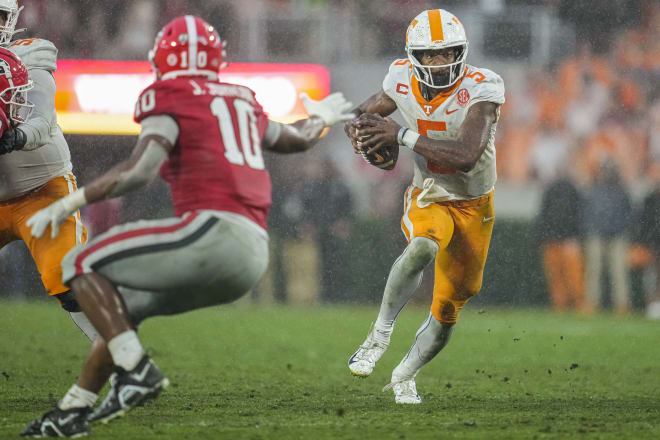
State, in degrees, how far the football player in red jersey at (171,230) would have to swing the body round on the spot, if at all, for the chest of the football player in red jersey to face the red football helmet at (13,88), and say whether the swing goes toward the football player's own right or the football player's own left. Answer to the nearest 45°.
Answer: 0° — they already face it

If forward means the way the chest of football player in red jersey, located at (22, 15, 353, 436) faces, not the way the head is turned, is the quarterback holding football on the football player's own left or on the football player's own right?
on the football player's own right

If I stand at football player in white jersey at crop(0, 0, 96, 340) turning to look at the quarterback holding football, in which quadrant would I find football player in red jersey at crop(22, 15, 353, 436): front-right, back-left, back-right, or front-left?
front-right

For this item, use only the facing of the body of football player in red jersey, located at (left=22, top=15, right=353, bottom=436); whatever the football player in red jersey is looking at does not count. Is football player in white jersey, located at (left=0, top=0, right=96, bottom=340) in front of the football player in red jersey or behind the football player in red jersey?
in front

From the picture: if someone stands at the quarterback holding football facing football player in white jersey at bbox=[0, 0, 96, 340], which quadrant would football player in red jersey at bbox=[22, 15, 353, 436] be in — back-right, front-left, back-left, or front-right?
front-left

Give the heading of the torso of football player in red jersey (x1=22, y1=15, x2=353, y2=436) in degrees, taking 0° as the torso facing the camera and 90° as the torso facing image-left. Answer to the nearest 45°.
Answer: approximately 135°

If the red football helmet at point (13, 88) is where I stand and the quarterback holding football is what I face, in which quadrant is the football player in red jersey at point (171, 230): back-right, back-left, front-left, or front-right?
front-right
